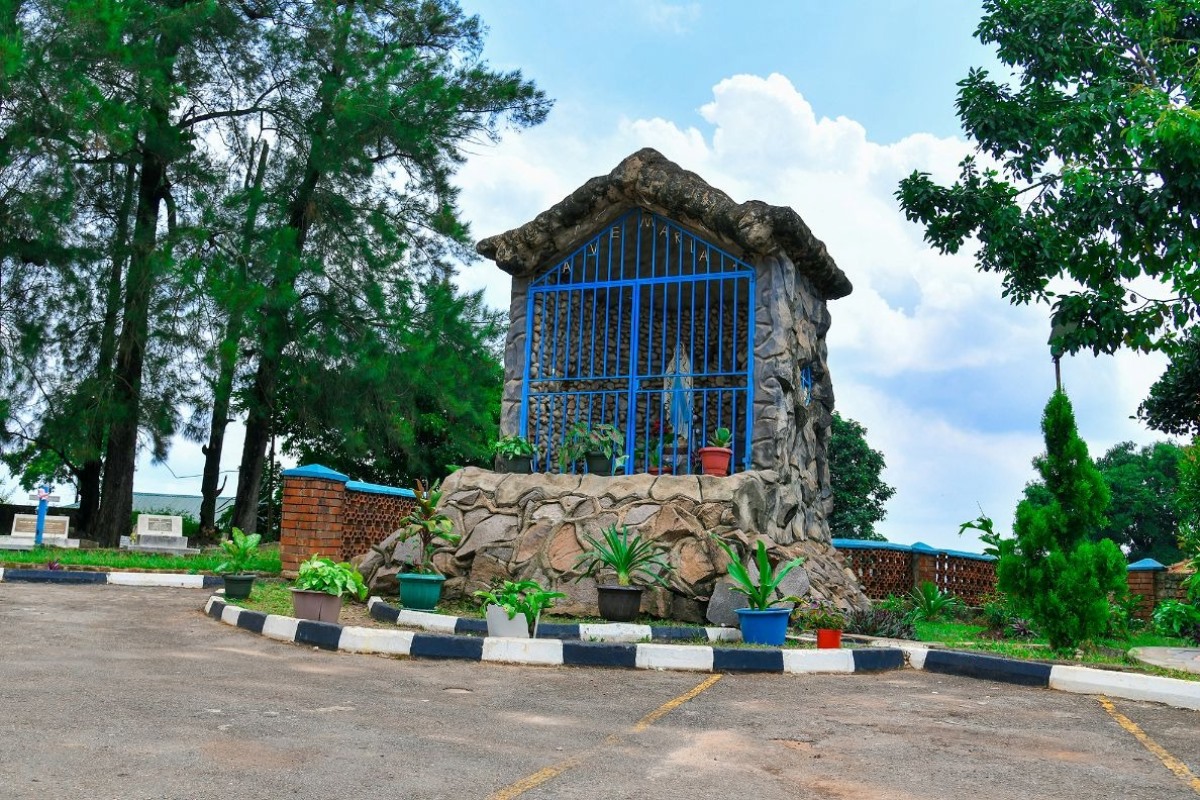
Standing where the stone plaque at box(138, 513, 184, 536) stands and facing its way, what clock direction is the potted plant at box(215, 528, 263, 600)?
The potted plant is roughly at 12 o'clock from the stone plaque.

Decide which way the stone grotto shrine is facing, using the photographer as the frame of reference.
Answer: facing the viewer and to the left of the viewer

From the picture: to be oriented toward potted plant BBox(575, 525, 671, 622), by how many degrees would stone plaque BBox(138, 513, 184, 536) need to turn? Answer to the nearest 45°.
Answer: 0° — it already faces it

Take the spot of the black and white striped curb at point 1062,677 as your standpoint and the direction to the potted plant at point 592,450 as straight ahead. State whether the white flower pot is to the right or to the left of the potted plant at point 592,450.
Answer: left

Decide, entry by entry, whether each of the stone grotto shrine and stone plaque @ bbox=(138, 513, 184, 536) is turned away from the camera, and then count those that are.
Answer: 0

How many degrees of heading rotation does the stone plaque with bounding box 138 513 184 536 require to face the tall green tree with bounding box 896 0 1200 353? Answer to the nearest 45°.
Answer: approximately 45° to its left

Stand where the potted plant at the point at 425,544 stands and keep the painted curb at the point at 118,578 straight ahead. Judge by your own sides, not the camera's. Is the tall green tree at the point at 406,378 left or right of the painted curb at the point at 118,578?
right

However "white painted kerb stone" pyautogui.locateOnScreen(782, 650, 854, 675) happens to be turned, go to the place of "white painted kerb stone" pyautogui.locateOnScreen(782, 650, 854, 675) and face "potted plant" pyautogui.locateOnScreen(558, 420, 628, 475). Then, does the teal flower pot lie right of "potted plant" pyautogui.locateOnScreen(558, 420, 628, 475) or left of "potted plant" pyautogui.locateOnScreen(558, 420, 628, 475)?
left

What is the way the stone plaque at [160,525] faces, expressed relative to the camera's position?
facing the viewer

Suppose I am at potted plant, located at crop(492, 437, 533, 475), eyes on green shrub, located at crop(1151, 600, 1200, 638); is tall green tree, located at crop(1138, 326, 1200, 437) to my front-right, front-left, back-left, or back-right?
front-left

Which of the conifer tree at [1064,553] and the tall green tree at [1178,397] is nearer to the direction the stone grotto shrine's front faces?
the conifer tree

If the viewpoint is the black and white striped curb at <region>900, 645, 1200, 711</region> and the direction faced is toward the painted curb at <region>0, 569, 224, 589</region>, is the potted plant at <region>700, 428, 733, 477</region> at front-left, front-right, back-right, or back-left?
front-right

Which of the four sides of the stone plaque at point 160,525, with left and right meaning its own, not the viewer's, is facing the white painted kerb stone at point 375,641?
front

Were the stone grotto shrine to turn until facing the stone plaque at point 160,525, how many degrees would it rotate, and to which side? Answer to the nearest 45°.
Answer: approximately 90° to its right

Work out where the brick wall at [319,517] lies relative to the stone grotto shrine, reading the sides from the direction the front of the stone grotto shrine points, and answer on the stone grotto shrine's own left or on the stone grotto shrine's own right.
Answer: on the stone grotto shrine's own right

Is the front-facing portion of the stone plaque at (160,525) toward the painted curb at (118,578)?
yes
